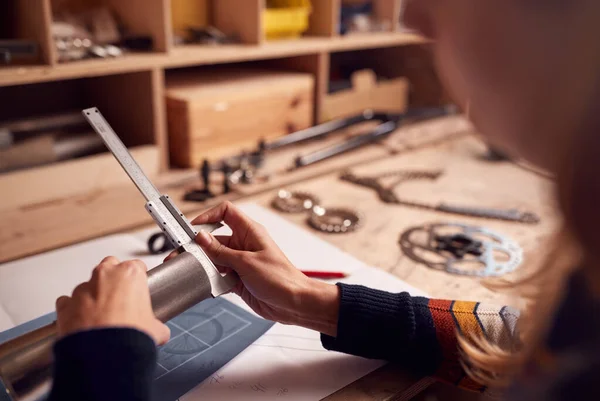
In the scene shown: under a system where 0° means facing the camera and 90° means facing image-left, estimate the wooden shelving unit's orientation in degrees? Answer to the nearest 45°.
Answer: approximately 315°

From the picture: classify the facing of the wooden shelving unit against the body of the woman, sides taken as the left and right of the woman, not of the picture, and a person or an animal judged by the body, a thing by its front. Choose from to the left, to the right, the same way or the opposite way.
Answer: the opposite way

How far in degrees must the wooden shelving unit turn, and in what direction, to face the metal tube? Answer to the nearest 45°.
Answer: approximately 45° to its right

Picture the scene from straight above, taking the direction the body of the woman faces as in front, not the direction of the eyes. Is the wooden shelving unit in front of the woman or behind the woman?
in front

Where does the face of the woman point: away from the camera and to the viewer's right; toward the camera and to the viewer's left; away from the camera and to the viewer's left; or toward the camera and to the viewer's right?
away from the camera and to the viewer's left

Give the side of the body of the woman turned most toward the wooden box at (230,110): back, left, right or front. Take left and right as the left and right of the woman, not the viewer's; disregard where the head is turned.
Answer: front

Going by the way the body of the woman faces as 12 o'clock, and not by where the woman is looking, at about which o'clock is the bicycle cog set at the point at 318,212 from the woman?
The bicycle cog set is roughly at 1 o'clock from the woman.

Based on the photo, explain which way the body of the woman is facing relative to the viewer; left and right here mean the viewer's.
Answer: facing away from the viewer and to the left of the viewer

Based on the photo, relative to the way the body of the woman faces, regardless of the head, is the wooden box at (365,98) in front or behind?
in front
